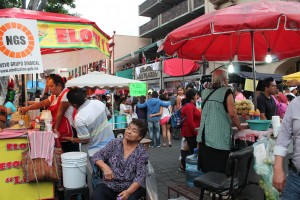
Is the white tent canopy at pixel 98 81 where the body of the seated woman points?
no

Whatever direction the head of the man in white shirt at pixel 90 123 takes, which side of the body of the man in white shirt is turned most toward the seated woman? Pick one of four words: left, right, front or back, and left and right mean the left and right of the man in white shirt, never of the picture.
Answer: back

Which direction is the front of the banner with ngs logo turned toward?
toward the camera

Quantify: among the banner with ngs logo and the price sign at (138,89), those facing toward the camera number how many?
2

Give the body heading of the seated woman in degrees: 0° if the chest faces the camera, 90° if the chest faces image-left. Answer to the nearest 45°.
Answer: approximately 45°

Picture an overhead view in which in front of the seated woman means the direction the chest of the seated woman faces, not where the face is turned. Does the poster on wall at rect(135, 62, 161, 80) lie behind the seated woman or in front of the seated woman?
behind

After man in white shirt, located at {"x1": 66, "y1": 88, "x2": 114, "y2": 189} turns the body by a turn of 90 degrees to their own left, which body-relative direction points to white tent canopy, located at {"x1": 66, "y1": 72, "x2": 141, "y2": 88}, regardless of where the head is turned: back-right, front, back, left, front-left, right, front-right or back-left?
back-right

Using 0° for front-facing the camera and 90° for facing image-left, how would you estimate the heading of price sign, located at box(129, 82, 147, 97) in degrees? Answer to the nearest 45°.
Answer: approximately 0°

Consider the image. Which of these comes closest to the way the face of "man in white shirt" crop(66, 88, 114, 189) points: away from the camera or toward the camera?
away from the camera

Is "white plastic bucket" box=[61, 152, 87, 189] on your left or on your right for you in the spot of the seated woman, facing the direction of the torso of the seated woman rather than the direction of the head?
on your right

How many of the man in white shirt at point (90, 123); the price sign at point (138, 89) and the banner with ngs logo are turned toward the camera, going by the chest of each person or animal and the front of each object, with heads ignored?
2

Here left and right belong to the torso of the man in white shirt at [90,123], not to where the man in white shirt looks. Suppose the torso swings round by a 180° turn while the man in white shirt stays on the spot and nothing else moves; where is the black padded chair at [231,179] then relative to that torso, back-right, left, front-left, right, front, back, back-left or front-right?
front

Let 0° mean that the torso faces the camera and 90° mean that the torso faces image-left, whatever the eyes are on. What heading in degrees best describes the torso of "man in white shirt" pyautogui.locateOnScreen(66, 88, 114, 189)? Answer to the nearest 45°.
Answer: approximately 135°

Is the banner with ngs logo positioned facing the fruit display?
no

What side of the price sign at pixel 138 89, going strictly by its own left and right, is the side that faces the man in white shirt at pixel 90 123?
front

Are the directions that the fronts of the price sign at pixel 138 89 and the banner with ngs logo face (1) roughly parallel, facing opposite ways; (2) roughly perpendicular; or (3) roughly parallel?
roughly parallel

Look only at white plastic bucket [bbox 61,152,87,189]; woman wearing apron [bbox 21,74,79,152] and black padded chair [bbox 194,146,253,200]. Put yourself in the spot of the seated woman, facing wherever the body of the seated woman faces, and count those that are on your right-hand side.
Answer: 2

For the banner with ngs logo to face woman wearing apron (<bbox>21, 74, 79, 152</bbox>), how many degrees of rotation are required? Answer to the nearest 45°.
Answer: approximately 135° to its left
